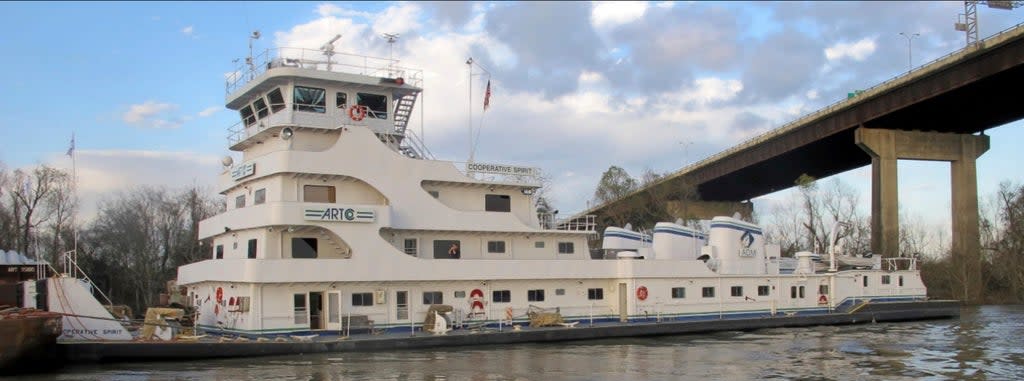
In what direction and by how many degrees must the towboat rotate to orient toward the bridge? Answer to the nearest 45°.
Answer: approximately 180°

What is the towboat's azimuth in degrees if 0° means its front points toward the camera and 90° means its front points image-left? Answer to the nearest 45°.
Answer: approximately 45°
